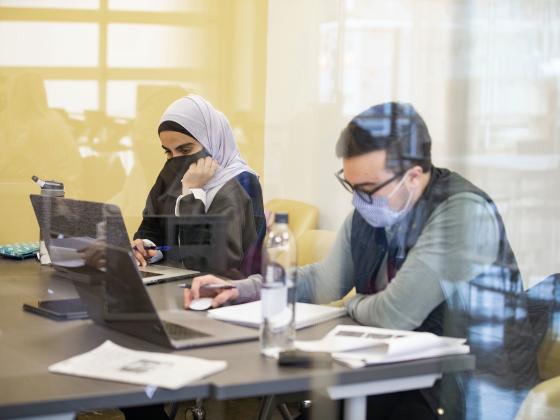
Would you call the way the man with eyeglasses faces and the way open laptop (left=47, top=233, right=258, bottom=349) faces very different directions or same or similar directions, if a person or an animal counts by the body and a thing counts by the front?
very different directions

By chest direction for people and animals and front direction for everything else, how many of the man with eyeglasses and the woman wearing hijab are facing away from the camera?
0

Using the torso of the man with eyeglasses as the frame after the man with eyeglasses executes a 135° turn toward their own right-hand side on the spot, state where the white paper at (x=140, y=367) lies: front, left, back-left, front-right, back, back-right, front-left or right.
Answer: back-left

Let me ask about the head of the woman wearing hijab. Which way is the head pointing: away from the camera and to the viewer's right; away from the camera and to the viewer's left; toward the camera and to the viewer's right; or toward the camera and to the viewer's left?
toward the camera and to the viewer's left

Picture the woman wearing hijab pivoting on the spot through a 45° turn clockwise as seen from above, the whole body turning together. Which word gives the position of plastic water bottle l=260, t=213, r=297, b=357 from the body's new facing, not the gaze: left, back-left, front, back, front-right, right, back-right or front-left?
left

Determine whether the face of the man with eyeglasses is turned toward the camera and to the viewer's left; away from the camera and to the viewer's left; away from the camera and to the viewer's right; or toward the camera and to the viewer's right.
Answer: toward the camera and to the viewer's left

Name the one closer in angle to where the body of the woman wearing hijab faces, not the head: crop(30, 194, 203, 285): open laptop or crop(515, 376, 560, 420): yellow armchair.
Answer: the open laptop

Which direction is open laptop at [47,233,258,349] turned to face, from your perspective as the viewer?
facing away from the viewer and to the right of the viewer

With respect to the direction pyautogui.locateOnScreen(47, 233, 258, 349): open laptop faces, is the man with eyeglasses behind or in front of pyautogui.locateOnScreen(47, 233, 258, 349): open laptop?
in front

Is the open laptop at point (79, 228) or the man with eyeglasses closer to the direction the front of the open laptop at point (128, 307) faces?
the man with eyeglasses

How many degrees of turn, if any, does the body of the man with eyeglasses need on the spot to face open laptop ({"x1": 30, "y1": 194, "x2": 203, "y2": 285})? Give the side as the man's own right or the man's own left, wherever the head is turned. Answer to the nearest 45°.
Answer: approximately 45° to the man's own right

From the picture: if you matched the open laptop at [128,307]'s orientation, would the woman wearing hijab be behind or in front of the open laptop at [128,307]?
in front

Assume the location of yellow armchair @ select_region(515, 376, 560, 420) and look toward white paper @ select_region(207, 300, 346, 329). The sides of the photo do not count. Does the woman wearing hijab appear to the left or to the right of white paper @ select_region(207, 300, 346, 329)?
right

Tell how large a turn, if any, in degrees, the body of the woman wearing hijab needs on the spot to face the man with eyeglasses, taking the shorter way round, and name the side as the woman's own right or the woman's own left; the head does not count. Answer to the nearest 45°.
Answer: approximately 90° to the woman's own left

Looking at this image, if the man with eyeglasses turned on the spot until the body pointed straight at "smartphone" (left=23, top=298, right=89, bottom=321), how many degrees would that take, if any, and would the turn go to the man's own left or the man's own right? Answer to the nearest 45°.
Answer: approximately 45° to the man's own right

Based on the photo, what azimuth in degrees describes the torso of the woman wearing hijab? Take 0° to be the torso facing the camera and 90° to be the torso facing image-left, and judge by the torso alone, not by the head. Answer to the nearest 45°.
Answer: approximately 45°
